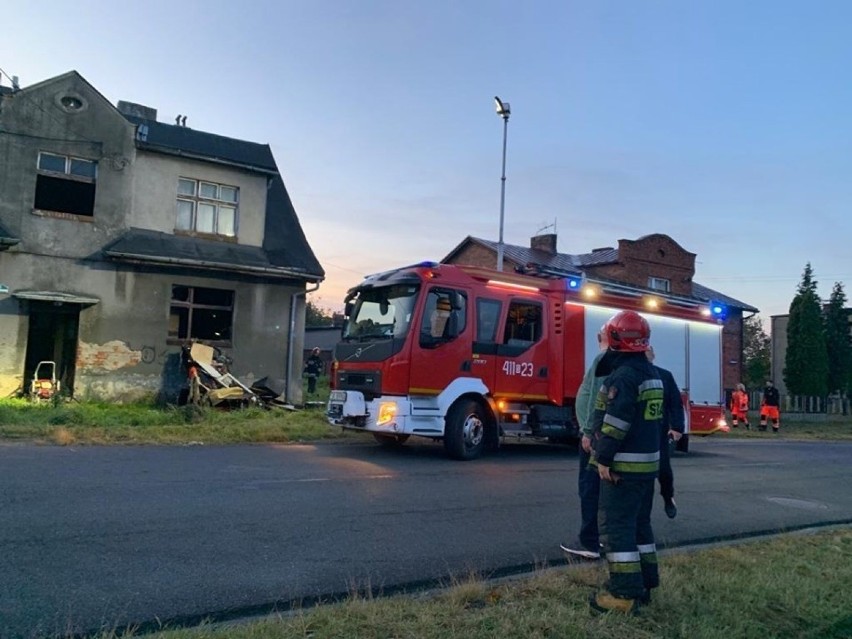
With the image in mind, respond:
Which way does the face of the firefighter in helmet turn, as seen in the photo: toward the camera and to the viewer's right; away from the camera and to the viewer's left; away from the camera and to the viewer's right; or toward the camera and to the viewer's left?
away from the camera and to the viewer's left

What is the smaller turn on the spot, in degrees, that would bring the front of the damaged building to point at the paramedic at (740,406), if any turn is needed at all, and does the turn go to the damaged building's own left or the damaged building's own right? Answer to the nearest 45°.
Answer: approximately 90° to the damaged building's own left

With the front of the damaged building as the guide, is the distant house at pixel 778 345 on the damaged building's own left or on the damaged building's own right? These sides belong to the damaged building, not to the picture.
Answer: on the damaged building's own left

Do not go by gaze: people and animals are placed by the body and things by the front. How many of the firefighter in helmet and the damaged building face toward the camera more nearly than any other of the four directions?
1

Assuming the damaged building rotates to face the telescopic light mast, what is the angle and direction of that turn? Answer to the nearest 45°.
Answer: approximately 90° to its left

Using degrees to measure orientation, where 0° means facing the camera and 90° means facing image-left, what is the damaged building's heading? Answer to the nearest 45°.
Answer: approximately 0°

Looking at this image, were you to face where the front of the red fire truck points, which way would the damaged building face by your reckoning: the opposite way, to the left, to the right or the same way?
to the left

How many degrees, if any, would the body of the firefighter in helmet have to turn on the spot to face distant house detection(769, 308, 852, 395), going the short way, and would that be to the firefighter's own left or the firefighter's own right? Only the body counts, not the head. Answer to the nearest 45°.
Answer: approximately 45° to the firefighter's own right

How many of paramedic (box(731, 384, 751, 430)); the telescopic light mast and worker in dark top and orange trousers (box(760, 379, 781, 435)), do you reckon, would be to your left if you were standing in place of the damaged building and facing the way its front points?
3

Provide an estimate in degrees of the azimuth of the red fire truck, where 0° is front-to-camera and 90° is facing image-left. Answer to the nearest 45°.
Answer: approximately 45°

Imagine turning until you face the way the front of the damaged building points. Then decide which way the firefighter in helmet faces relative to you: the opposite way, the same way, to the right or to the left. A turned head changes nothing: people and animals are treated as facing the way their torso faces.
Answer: the opposite way

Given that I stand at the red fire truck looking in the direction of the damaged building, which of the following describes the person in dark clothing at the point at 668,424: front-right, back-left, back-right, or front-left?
back-left

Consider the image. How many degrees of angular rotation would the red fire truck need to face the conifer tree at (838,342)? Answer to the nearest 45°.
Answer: approximately 180°

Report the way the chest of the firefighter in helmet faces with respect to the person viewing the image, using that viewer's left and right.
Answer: facing away from the viewer and to the left of the viewer
